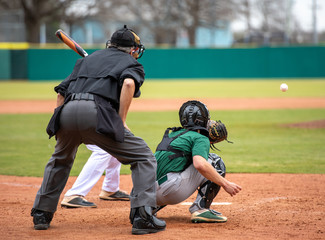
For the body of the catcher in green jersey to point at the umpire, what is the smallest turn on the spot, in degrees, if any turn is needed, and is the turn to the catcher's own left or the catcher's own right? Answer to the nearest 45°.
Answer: approximately 180°

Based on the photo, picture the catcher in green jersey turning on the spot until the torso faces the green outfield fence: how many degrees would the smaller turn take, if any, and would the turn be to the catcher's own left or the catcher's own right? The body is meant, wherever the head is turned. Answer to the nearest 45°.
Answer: approximately 45° to the catcher's own left

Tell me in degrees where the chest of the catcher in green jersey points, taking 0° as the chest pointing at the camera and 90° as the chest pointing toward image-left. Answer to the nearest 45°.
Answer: approximately 225°

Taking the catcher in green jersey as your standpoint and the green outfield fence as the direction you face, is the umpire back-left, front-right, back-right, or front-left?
back-left

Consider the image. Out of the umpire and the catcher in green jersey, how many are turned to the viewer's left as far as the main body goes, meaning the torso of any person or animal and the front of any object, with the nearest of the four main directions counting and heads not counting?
0

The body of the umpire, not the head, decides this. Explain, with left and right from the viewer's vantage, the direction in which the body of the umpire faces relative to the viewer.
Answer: facing away from the viewer and to the right of the viewer

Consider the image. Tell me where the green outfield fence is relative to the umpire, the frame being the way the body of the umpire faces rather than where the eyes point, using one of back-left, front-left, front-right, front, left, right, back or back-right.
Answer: front-left

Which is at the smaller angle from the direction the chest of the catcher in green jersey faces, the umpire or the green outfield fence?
the green outfield fence

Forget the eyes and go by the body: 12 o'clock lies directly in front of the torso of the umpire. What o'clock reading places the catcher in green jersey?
The catcher in green jersey is roughly at 1 o'clock from the umpire.
